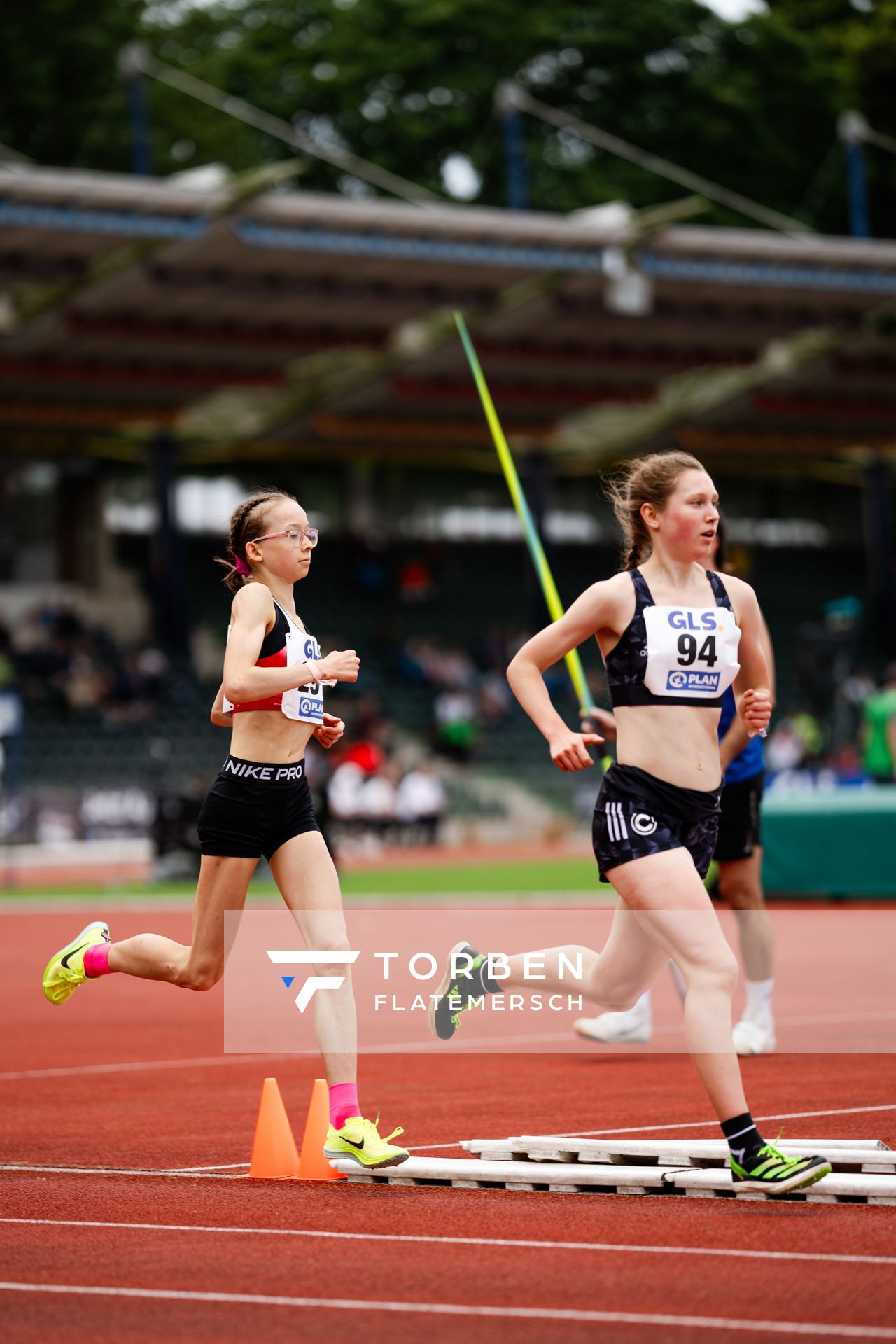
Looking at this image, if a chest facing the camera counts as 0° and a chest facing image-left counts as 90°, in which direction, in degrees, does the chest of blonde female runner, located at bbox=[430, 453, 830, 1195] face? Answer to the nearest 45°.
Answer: approximately 315°

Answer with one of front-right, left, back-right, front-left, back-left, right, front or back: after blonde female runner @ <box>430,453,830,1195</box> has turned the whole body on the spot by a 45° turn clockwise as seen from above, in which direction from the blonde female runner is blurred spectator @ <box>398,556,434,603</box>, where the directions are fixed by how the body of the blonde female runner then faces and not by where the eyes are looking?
back

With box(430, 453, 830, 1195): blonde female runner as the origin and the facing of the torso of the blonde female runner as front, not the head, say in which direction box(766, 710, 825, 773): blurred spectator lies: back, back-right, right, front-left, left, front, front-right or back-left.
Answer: back-left

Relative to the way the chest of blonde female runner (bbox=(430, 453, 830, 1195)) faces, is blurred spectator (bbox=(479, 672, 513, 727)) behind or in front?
behind

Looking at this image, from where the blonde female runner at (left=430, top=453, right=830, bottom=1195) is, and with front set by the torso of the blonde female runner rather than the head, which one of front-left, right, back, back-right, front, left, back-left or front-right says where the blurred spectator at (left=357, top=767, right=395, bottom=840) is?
back-left

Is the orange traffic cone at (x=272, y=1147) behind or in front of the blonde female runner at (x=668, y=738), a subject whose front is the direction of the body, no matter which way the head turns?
behind

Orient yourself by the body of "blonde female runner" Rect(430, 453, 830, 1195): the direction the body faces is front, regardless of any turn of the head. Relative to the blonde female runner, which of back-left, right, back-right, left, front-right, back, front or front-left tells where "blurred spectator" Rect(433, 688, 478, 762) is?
back-left

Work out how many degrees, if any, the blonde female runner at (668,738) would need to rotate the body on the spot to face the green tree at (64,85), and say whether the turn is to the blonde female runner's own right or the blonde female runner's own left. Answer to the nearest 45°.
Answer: approximately 135° to the blonde female runner's own left
